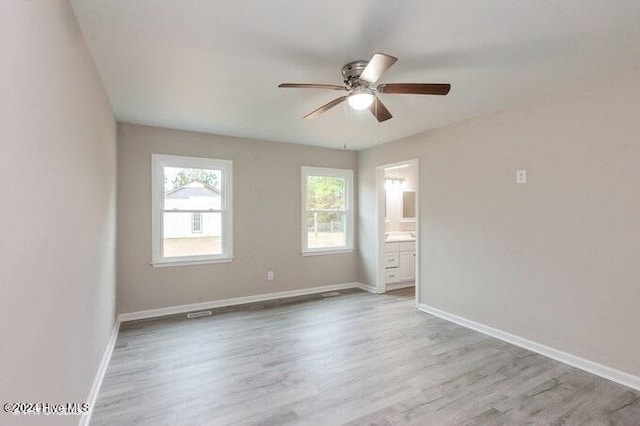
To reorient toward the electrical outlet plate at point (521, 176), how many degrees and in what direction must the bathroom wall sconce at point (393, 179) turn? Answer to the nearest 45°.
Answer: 0° — it already faces it

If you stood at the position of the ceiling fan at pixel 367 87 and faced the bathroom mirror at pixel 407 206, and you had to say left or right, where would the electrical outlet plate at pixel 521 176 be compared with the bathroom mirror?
right
